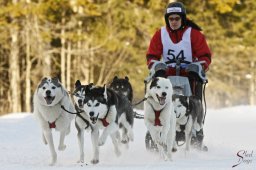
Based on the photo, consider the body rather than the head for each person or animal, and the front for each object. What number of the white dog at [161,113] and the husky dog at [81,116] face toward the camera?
2

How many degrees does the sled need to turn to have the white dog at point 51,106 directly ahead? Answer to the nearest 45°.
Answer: approximately 45° to its right

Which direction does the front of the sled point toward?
toward the camera

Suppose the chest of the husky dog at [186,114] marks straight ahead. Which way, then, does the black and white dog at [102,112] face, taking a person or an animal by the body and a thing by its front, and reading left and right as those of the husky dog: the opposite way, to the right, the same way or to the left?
the same way

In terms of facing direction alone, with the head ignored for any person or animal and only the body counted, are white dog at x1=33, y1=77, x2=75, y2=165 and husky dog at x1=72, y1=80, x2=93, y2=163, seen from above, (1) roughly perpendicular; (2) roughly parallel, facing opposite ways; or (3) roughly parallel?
roughly parallel

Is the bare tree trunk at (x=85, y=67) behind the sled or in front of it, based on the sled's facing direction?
behind

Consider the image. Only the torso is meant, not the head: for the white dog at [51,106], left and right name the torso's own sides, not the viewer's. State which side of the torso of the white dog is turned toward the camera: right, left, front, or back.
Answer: front

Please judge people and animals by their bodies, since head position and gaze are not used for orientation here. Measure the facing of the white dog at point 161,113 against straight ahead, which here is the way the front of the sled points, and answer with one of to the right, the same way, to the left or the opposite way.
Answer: the same way

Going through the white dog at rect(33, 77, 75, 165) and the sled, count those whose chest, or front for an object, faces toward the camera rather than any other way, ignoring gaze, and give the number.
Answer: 2

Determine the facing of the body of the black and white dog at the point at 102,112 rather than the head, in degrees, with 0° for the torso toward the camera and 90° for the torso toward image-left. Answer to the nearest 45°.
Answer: approximately 45°

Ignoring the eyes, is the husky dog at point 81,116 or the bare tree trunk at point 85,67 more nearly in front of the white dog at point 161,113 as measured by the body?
the husky dog

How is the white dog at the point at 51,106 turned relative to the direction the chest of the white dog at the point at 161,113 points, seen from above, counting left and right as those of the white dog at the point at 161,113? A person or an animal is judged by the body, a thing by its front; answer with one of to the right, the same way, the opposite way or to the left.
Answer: the same way

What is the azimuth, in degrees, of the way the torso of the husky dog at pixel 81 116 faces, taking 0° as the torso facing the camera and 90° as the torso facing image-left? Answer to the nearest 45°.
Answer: approximately 0°

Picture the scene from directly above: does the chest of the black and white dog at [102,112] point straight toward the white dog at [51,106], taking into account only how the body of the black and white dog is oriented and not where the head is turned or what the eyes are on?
no
